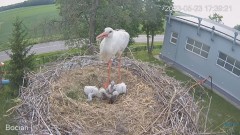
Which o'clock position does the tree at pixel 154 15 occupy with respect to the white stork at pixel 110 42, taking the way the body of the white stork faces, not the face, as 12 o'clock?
The tree is roughly at 5 o'clock from the white stork.

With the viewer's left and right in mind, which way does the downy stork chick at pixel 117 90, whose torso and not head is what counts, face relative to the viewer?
facing the viewer and to the left of the viewer

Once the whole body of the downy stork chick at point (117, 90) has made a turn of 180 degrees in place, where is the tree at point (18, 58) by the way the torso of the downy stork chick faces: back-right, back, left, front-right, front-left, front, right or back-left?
left

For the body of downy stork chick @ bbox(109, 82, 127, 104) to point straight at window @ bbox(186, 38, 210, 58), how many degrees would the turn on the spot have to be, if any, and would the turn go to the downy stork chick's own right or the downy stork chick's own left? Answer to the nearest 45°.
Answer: approximately 180°

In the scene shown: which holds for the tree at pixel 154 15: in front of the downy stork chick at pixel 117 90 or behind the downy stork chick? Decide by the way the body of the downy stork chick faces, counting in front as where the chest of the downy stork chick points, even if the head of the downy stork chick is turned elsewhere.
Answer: behind

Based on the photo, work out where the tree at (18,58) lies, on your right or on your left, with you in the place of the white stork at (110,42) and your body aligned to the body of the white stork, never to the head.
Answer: on your right

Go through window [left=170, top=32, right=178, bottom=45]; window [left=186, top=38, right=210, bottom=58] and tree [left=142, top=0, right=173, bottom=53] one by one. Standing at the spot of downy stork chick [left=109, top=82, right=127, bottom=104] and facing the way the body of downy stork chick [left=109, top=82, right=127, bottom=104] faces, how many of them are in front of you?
0
